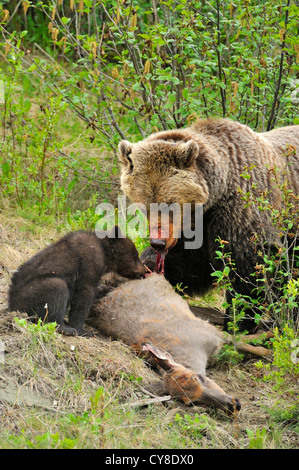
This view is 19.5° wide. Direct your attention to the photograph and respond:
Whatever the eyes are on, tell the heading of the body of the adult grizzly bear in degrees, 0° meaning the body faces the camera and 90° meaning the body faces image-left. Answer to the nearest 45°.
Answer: approximately 45°

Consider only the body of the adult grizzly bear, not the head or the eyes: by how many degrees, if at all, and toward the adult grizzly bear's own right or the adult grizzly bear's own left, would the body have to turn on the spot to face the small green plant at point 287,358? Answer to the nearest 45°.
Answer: approximately 45° to the adult grizzly bear's own left

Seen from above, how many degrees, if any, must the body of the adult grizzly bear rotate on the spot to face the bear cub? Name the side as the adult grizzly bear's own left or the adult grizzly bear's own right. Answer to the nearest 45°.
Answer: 0° — it already faces it

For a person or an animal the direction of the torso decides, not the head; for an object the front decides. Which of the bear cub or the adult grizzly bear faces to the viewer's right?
the bear cub

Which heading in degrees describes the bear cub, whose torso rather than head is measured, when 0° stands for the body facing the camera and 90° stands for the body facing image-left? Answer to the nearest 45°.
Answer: approximately 270°

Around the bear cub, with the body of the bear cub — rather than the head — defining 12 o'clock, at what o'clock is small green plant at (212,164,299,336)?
The small green plant is roughly at 12 o'clock from the bear cub.

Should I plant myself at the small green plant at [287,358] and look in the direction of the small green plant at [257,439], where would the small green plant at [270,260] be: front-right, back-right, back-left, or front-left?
back-right

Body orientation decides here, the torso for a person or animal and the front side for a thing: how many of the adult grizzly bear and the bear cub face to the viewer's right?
1

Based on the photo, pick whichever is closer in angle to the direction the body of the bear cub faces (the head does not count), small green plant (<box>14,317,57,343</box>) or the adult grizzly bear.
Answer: the adult grizzly bear
